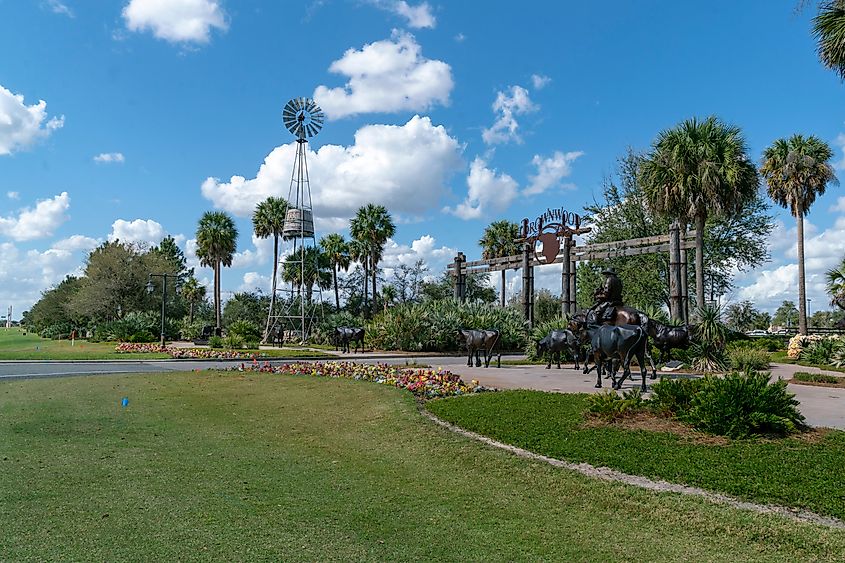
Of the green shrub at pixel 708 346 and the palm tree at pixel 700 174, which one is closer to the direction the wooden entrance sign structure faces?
the green shrub

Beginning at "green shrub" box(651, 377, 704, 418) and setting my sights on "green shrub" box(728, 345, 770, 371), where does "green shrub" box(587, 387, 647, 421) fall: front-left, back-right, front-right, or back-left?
back-left

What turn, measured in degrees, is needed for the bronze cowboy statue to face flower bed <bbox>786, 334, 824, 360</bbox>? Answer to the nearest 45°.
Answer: approximately 180°

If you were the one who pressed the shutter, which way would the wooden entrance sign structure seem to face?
facing the viewer and to the left of the viewer

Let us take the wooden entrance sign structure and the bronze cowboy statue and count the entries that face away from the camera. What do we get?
0

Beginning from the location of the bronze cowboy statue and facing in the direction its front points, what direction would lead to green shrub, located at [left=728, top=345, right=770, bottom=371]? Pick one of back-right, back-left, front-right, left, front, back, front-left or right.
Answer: back

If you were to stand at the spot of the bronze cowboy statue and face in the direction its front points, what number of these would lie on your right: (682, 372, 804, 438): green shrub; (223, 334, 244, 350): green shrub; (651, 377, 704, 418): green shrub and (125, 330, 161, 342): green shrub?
2

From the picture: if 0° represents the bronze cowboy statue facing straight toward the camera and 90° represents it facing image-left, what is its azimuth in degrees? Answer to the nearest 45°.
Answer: approximately 45°

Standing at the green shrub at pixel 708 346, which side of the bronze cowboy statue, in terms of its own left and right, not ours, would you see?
back
